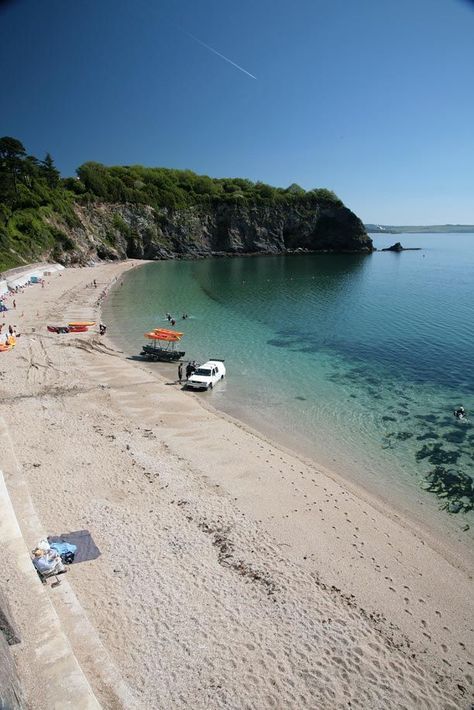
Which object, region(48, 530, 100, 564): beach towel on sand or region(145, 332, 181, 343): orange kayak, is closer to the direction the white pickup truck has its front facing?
the beach towel on sand

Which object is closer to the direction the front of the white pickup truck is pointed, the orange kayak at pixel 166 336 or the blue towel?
the blue towel

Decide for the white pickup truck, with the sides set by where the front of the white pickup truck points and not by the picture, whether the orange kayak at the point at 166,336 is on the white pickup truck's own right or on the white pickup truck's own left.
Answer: on the white pickup truck's own right

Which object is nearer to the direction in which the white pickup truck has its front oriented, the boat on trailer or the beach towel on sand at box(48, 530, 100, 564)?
the beach towel on sand

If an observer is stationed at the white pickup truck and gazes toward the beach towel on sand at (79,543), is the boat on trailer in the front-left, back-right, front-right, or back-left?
back-right
